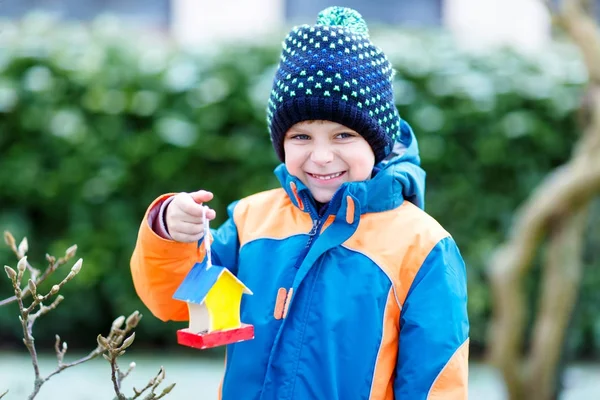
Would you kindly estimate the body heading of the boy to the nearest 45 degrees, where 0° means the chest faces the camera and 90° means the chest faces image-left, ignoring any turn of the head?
approximately 45°

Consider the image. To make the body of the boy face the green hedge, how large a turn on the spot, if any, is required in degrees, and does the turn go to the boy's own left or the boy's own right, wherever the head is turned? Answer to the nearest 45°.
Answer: approximately 135° to the boy's own right
